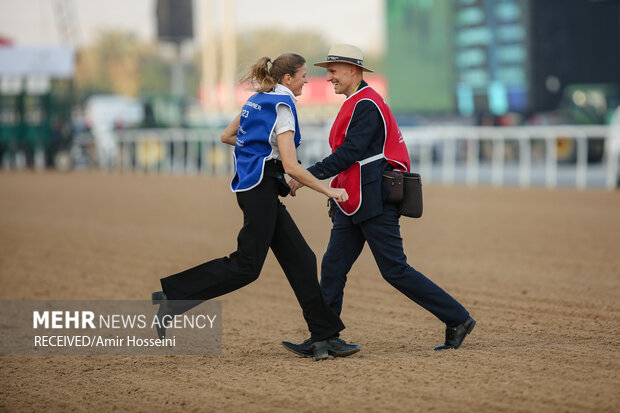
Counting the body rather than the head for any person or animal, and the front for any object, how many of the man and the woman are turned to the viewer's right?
1

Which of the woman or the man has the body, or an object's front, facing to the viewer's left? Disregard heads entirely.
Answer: the man

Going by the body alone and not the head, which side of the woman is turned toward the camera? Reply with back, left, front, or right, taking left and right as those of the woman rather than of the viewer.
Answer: right

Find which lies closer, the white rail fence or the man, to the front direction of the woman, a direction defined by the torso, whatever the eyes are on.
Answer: the man

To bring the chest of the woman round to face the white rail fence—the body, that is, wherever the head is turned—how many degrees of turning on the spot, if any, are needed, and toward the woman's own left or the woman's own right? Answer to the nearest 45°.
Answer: approximately 90° to the woman's own left

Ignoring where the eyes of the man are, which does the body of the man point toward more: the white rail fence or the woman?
the woman

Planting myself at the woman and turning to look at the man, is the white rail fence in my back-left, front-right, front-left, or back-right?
front-left

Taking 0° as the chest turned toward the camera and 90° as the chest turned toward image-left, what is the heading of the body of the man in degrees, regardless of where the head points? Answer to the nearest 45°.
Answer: approximately 90°

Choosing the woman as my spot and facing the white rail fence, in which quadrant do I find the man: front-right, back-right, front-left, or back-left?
front-right

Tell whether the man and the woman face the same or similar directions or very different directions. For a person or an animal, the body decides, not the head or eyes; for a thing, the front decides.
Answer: very different directions

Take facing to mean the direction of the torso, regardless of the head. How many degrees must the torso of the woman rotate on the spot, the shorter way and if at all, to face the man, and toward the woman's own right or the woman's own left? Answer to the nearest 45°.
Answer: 0° — they already face them

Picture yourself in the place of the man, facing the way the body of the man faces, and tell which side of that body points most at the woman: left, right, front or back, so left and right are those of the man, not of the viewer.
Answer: front

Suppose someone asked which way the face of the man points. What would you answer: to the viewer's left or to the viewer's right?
to the viewer's left

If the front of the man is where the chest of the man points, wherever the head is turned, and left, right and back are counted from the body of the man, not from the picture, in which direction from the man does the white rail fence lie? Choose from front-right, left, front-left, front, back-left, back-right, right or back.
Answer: right
